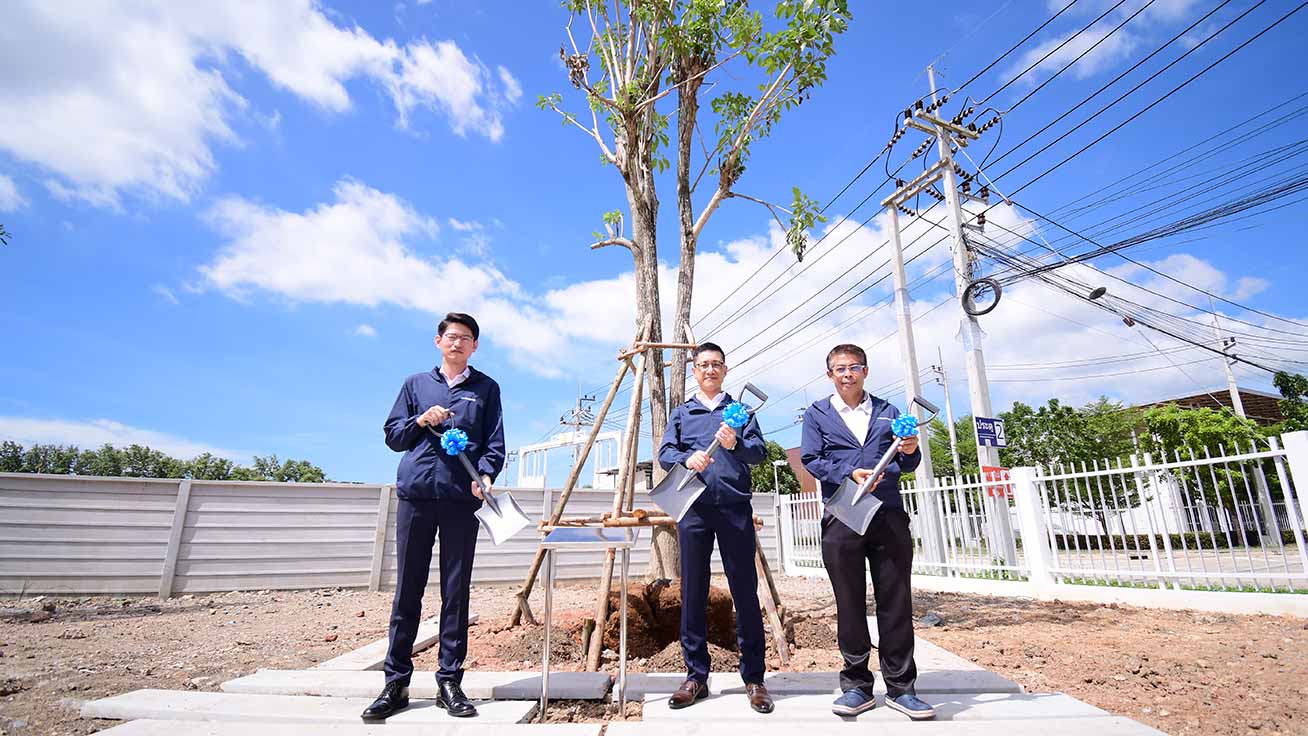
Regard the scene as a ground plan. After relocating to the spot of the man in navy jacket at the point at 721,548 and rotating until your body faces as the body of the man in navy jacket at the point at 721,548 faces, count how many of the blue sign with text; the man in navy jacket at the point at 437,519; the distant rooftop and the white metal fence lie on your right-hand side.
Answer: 1

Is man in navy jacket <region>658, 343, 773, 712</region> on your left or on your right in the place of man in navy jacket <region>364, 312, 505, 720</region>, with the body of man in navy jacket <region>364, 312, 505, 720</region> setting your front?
on your left

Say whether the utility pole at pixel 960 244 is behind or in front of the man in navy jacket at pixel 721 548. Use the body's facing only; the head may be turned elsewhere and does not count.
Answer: behind

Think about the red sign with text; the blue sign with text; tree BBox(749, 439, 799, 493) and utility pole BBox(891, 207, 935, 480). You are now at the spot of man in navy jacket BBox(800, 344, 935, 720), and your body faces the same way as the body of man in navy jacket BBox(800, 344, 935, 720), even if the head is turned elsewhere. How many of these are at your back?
4

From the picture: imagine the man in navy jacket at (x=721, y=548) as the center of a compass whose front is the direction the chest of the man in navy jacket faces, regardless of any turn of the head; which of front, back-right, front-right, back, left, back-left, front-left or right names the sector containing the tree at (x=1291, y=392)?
back-left

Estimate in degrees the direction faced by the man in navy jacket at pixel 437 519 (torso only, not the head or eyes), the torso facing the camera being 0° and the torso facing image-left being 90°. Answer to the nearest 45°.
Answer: approximately 0°

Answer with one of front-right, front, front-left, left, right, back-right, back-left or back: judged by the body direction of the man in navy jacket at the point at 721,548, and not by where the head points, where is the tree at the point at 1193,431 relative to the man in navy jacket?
back-left

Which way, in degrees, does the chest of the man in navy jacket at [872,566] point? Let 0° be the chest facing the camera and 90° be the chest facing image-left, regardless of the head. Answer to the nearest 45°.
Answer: approximately 0°

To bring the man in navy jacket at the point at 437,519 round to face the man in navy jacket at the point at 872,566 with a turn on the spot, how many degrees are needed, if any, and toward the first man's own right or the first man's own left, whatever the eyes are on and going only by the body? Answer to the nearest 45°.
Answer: approximately 90° to the first man's own left

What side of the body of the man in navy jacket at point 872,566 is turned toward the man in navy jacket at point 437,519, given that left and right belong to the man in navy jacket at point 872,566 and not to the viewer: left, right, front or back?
right

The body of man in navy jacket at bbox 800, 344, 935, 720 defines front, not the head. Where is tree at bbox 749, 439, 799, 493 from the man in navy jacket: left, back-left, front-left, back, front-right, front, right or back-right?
back

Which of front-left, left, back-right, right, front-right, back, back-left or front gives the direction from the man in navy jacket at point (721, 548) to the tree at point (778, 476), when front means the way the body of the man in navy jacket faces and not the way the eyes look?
back

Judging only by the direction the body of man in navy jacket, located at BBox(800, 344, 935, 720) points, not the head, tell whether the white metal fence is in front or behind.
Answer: behind

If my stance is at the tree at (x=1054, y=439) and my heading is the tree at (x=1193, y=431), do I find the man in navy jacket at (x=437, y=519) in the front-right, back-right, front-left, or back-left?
back-right

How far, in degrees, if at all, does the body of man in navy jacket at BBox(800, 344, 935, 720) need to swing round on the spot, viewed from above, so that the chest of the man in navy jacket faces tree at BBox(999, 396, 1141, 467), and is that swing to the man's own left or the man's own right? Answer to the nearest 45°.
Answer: approximately 180°

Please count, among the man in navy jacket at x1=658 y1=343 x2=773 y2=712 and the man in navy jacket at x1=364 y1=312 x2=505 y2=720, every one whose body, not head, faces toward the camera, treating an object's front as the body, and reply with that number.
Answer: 2

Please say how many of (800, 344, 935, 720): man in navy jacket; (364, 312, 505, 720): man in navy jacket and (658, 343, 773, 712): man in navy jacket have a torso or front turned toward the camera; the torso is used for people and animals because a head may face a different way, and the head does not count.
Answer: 3
